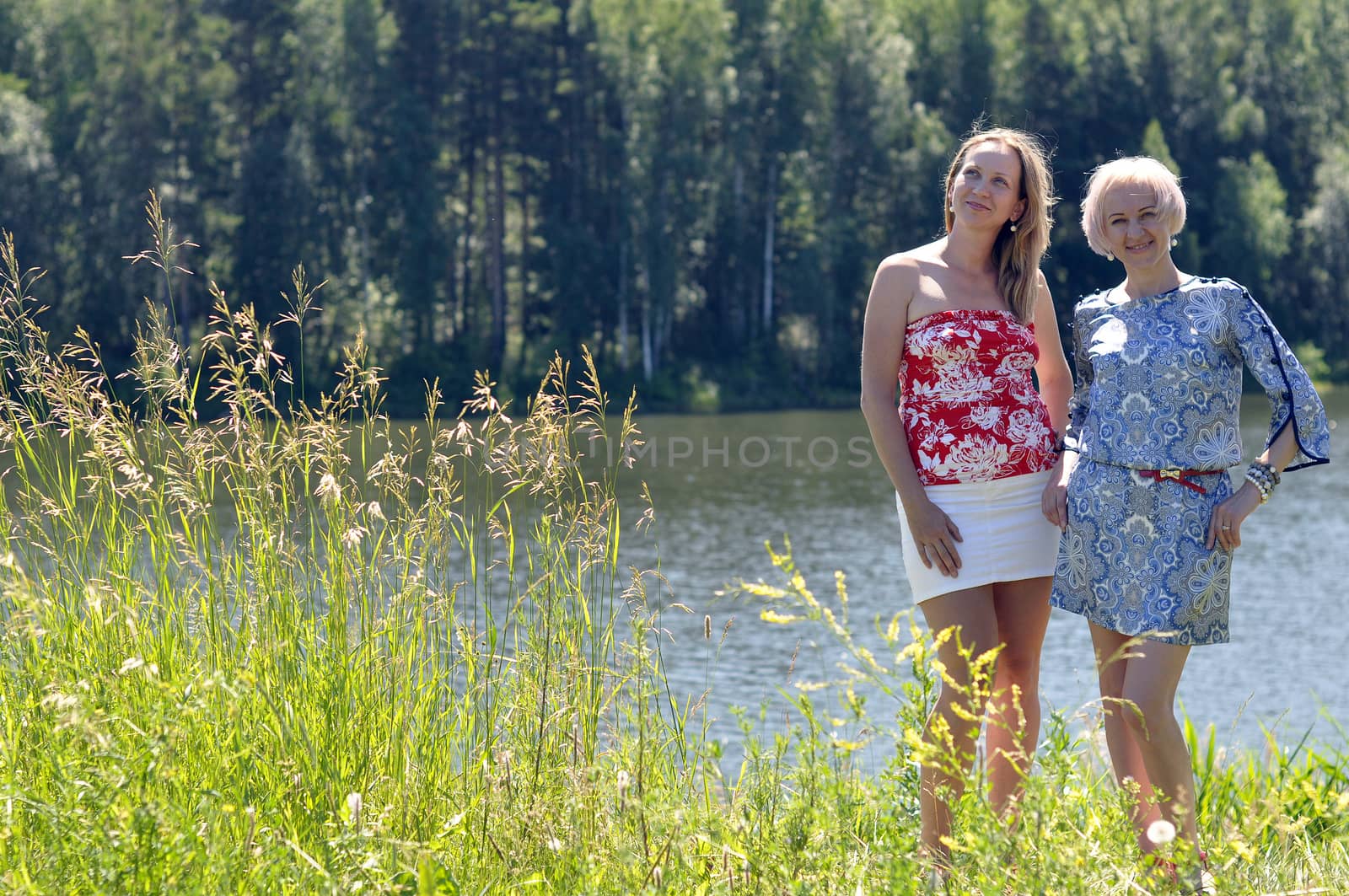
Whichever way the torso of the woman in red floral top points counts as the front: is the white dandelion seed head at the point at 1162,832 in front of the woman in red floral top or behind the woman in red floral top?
in front

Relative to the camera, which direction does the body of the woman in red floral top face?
toward the camera

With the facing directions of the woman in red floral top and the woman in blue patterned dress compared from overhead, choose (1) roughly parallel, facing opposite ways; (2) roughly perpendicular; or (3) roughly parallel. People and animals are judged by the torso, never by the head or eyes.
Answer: roughly parallel

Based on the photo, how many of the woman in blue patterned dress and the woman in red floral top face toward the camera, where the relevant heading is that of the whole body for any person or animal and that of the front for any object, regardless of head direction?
2

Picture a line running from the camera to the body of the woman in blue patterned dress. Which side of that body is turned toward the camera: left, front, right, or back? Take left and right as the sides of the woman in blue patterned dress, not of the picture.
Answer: front
